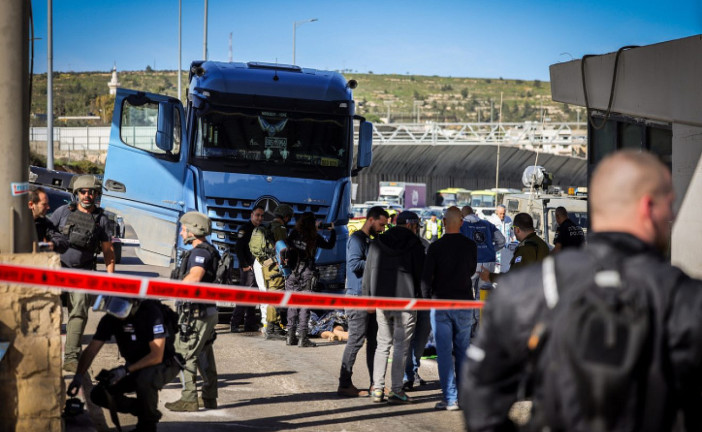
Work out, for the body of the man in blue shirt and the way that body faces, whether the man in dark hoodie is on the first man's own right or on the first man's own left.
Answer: on the first man's own right

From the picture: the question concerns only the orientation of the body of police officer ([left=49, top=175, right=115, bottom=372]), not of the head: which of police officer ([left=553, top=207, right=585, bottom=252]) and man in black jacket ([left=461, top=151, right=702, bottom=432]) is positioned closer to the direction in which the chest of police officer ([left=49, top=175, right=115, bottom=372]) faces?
the man in black jacket

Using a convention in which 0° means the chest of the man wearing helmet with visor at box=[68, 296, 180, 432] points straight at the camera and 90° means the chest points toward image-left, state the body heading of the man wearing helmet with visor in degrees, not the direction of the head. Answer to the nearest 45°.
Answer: approximately 45°

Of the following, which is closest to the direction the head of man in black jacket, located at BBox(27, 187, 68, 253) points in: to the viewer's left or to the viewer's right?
to the viewer's right

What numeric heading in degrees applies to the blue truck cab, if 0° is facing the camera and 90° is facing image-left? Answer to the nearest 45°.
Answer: approximately 0°

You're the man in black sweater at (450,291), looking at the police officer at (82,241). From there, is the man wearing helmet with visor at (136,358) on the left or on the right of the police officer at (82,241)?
left

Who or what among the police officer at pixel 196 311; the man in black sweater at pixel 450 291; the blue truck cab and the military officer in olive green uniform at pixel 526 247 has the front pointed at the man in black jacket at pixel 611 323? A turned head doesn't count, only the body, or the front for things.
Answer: the blue truck cab

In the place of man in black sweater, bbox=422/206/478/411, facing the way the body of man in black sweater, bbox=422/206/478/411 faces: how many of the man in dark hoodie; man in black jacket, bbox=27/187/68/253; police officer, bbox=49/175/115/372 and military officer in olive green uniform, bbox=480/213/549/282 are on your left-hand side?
3

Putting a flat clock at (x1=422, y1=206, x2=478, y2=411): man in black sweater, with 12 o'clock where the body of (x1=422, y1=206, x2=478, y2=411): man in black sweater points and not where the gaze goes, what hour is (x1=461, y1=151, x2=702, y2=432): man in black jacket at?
(x1=461, y1=151, x2=702, y2=432): man in black jacket is roughly at 6 o'clock from (x1=422, y1=206, x2=478, y2=411): man in black sweater.

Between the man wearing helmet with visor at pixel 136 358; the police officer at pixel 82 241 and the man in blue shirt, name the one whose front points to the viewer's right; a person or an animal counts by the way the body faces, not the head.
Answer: the man in blue shirt

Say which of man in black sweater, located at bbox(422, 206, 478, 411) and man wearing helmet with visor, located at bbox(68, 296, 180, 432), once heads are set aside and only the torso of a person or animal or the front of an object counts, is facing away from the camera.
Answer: the man in black sweater

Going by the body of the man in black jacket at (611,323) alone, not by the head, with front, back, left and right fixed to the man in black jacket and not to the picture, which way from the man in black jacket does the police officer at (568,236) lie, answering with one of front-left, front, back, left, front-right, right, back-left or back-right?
front-left

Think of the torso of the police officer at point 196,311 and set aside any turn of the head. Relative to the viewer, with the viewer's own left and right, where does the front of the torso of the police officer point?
facing to the left of the viewer

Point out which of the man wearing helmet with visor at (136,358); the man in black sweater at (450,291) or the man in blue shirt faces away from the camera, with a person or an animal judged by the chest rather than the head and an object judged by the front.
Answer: the man in black sweater

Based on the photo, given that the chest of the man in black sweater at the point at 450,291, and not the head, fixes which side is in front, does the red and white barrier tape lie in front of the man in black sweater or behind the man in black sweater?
behind

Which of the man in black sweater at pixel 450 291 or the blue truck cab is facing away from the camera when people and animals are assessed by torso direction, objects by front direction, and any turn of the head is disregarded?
the man in black sweater

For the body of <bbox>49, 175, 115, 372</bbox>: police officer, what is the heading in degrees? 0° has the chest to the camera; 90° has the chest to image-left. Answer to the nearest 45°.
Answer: approximately 0°
